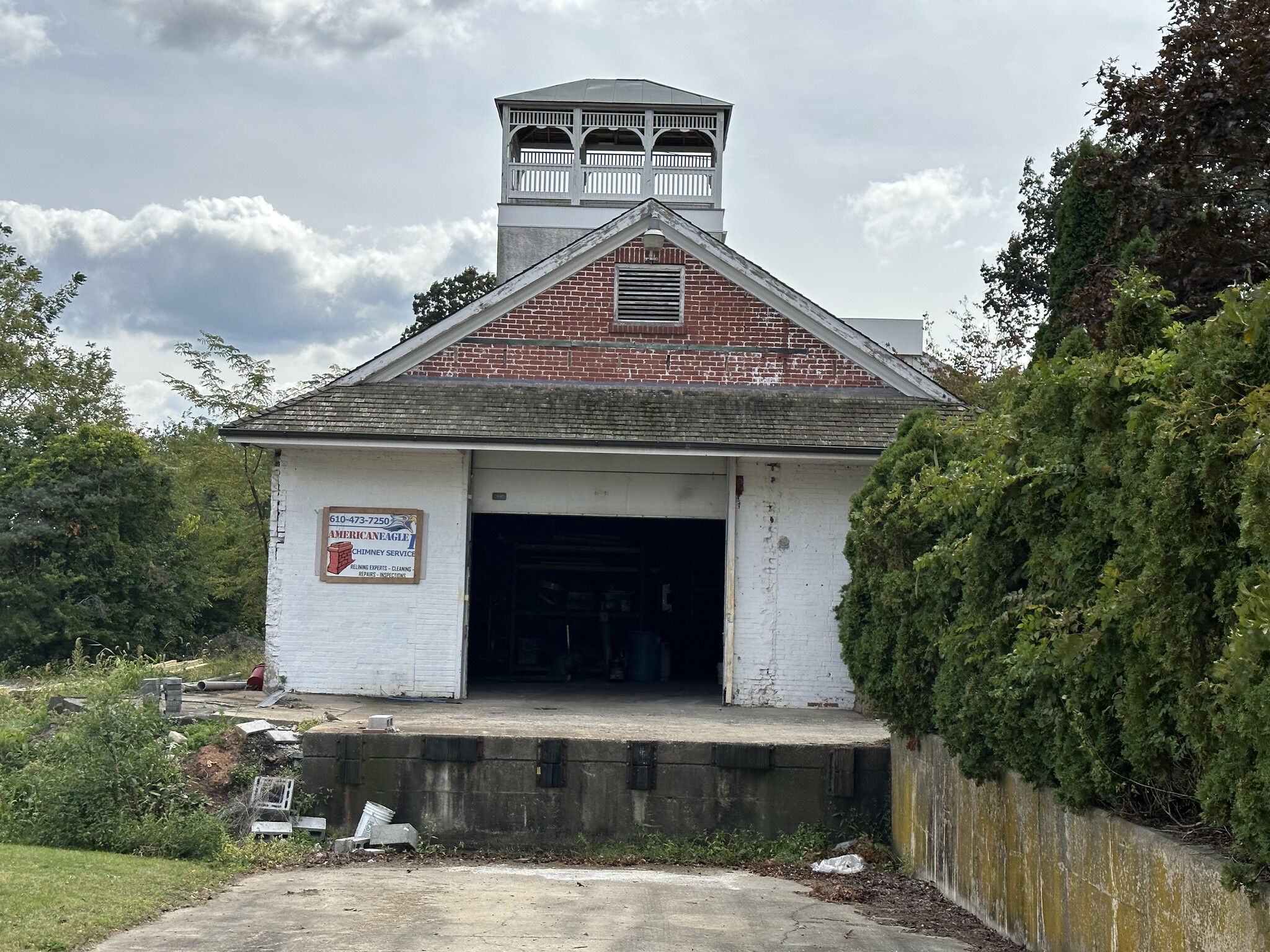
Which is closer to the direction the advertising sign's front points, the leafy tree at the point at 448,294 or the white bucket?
the white bucket

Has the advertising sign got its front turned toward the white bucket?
yes

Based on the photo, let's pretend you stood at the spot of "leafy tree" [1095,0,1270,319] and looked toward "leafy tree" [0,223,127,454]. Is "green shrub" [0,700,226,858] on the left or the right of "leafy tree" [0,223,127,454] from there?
left

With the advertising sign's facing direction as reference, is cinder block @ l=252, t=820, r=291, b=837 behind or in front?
in front

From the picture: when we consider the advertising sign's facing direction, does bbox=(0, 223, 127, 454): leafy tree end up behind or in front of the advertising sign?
behind

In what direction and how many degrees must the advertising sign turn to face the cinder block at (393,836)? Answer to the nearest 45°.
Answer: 0° — it already faces it

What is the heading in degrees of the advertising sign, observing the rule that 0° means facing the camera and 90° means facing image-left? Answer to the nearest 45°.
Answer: approximately 0°

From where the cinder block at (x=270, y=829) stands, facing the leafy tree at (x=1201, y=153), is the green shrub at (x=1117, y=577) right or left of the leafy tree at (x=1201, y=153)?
right

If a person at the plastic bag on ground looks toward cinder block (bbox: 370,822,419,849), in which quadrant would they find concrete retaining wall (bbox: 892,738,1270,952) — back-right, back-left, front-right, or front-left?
back-left

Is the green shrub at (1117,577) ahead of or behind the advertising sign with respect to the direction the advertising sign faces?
ahead

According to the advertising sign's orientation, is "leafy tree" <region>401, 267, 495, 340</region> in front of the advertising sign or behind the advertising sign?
behind

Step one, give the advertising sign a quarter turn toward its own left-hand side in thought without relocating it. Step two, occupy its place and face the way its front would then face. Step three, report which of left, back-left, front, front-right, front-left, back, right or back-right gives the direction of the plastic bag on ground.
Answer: front-right
